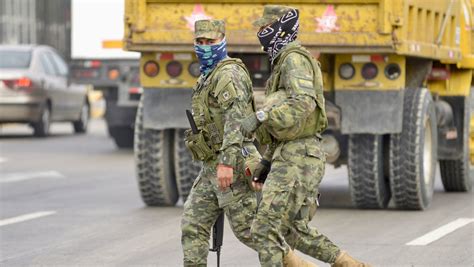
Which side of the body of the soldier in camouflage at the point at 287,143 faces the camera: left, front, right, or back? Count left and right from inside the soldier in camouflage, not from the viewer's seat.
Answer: left

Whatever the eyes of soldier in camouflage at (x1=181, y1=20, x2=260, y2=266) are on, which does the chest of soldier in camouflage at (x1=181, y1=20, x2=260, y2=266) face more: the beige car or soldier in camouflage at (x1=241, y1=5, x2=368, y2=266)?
the beige car

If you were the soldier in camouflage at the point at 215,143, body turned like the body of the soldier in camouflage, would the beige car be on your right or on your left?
on your right

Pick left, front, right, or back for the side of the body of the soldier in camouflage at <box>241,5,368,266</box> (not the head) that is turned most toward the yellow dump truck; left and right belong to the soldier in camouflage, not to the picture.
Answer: right

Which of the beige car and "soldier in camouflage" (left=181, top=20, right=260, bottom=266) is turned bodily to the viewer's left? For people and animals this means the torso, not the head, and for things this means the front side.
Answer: the soldier in camouflage

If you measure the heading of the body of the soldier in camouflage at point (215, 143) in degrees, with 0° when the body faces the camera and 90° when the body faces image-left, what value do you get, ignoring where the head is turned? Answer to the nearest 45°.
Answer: approximately 90°

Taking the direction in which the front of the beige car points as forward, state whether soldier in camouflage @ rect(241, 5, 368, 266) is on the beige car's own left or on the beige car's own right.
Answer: on the beige car's own right

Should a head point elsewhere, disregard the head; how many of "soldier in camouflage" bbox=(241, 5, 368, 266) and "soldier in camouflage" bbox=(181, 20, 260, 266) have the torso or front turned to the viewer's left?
2

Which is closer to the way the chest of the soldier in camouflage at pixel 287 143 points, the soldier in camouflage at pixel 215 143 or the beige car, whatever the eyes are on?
the soldier in camouflage

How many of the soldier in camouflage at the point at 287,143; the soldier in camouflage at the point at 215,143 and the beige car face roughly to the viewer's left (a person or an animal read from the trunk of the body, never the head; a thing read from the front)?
2
